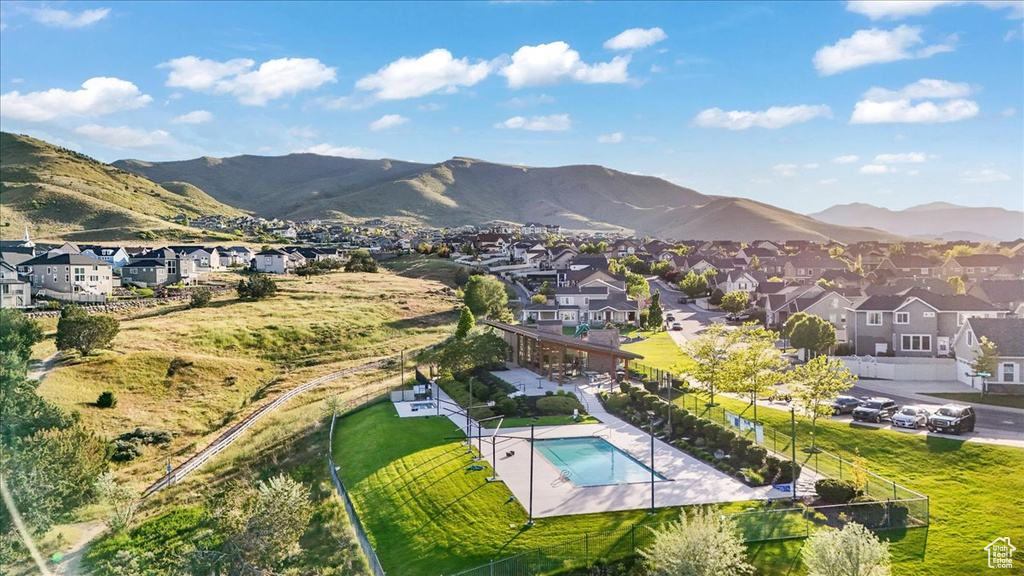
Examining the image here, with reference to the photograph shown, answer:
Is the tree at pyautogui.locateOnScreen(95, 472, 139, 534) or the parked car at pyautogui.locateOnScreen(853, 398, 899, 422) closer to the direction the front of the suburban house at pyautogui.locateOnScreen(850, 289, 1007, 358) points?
the parked car

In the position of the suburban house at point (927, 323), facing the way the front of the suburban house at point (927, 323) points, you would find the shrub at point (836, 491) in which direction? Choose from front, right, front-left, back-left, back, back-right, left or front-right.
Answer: front

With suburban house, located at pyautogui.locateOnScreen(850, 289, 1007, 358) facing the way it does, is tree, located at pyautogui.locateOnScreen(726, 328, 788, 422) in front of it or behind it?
in front

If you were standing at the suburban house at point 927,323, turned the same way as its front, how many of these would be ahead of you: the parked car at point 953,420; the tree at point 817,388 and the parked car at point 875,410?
3

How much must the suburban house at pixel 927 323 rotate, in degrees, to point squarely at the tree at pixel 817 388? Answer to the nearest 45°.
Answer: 0° — it already faces it

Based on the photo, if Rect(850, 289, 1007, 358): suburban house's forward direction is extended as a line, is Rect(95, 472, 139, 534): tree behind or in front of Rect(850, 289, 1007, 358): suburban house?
in front

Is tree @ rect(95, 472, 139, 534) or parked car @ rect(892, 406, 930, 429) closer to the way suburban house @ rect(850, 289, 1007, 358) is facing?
the parked car

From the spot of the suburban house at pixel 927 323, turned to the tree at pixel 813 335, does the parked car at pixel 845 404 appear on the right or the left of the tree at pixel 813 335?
left

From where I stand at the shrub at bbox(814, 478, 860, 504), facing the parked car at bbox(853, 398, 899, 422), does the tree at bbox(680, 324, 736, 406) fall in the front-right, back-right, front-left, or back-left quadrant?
front-left

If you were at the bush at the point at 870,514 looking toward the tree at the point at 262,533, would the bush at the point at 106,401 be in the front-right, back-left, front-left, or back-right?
front-right

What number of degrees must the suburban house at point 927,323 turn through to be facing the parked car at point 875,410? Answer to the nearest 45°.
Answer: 0° — it already faces it

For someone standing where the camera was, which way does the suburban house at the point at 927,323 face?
facing the viewer

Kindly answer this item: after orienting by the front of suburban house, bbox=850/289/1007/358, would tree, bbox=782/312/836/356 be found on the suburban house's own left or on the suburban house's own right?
on the suburban house's own right

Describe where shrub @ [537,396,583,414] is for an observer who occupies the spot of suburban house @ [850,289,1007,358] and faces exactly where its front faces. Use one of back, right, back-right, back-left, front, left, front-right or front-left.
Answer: front-right

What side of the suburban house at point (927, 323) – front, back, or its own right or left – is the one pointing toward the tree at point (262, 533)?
front
